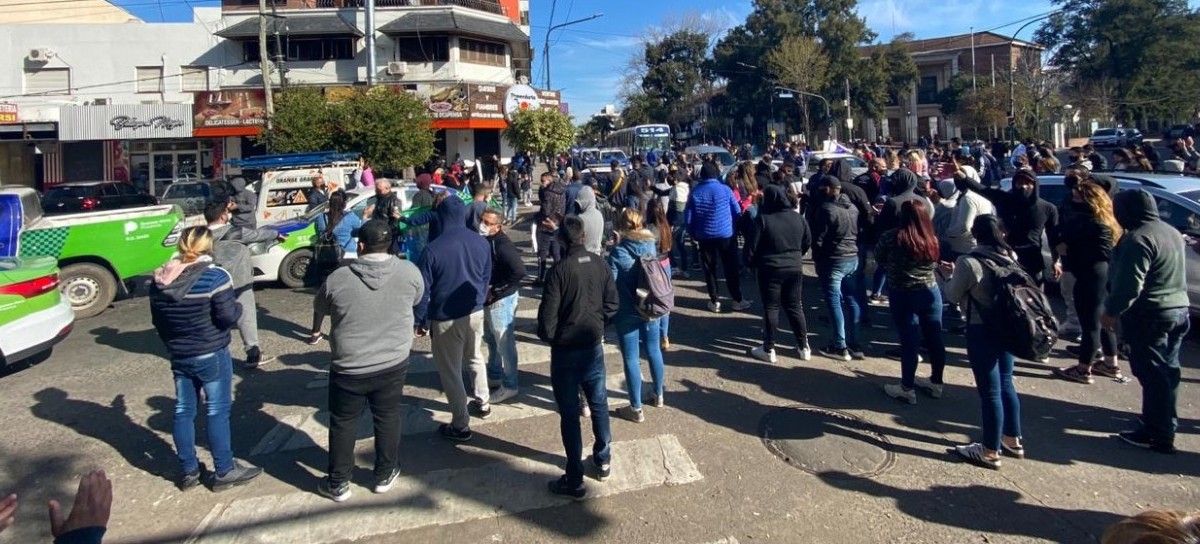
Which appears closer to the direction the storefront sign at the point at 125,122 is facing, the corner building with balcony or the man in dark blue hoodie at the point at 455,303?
the man in dark blue hoodie

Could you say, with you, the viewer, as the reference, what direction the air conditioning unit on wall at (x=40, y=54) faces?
facing the viewer

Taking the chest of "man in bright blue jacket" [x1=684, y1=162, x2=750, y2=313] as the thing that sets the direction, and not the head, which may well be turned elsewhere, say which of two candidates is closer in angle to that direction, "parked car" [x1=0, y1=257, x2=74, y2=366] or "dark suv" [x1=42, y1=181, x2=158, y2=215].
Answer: the dark suv

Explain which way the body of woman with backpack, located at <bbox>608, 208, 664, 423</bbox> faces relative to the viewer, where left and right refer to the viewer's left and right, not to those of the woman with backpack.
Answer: facing away from the viewer and to the left of the viewer

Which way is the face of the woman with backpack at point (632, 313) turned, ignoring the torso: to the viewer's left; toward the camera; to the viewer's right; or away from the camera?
away from the camera

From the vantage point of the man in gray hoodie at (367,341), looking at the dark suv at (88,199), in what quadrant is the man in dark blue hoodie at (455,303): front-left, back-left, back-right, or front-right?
front-right

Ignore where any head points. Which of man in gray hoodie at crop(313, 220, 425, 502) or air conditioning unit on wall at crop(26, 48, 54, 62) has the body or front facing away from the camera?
the man in gray hoodie

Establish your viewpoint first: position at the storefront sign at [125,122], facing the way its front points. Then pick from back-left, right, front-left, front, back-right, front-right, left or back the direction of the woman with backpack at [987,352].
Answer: front

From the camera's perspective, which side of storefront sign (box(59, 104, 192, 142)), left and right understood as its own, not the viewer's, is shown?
front

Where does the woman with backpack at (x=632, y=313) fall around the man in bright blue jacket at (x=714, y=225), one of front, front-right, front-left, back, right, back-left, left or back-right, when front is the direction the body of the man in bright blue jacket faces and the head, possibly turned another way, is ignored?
back

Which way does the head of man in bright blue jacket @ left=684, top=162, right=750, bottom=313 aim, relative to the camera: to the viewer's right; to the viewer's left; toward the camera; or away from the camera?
away from the camera

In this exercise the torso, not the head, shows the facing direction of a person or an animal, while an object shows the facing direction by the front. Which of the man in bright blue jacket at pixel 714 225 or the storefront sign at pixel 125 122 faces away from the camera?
the man in bright blue jacket

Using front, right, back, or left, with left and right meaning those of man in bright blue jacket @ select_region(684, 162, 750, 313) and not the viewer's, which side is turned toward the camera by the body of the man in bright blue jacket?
back

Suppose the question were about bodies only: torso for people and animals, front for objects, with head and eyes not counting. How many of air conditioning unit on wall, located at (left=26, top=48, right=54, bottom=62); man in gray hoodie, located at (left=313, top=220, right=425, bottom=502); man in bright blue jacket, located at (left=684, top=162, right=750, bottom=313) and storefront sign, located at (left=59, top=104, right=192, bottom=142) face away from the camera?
2

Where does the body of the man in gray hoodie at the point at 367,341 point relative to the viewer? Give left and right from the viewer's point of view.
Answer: facing away from the viewer

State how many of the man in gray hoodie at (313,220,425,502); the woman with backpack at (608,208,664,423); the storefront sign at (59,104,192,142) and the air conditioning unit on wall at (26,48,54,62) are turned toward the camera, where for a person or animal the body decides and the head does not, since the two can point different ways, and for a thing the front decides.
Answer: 2
